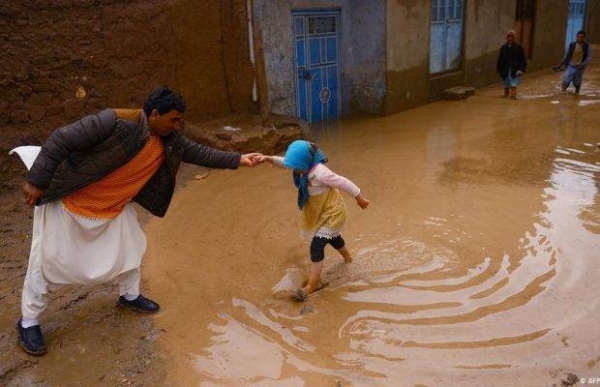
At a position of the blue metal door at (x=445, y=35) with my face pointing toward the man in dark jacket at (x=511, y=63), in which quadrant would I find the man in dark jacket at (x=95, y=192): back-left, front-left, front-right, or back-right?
back-right

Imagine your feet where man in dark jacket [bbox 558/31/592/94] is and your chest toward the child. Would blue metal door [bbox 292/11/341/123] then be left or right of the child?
right

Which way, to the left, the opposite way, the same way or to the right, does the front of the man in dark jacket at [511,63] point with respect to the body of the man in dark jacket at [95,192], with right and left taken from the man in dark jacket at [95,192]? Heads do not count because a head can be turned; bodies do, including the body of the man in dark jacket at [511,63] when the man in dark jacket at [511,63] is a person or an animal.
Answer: to the right

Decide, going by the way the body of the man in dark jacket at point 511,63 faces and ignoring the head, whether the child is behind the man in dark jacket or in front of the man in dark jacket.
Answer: in front

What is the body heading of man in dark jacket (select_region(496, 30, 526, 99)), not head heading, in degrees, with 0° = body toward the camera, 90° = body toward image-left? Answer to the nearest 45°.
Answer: approximately 0°

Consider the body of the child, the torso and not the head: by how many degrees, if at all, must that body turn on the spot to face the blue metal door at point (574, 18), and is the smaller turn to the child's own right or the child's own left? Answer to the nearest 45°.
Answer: approximately 180°

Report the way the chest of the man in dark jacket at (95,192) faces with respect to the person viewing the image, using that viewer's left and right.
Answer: facing the viewer and to the right of the viewer

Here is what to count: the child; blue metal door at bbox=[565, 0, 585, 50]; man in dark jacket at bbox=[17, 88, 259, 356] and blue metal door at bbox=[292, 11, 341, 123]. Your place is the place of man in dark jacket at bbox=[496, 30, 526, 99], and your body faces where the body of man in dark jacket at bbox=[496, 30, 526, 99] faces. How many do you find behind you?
1

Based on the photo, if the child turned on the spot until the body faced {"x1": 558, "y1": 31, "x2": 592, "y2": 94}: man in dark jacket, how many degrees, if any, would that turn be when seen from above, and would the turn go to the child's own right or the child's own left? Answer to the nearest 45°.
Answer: approximately 180°

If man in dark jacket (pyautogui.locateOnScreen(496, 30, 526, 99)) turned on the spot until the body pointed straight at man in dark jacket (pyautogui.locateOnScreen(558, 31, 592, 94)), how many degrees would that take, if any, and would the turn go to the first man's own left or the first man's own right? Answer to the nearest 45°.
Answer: approximately 135° to the first man's own left

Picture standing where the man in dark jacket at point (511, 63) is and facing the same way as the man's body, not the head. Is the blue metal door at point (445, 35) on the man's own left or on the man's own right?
on the man's own right

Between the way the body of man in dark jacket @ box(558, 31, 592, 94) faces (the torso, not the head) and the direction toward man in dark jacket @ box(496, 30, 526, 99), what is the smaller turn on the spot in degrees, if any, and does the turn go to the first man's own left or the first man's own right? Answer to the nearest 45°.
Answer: approximately 45° to the first man's own right

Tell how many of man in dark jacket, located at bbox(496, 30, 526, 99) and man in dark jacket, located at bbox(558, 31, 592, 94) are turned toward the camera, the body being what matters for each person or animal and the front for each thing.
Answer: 2
